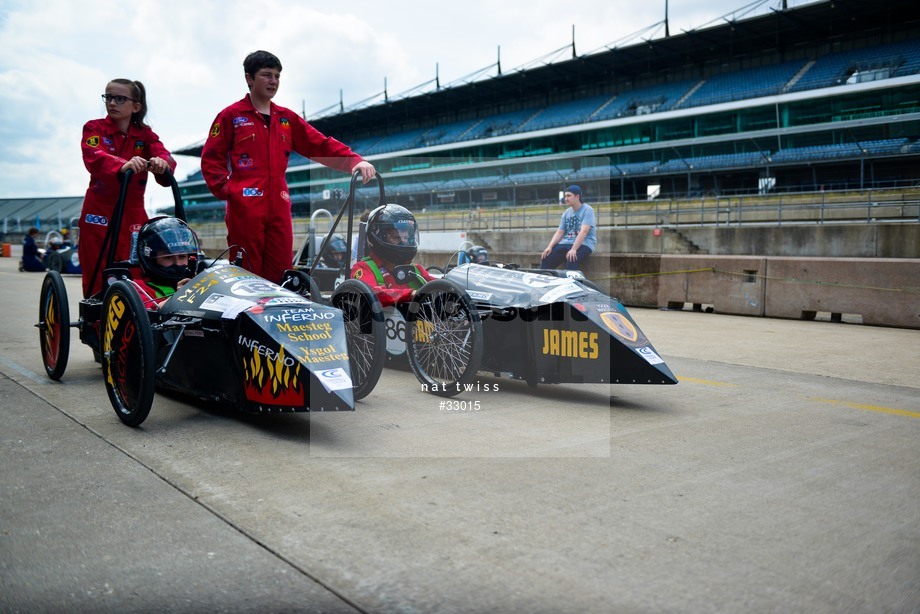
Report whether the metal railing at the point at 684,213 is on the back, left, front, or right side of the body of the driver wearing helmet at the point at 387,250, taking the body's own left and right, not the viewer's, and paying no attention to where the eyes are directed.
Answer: left

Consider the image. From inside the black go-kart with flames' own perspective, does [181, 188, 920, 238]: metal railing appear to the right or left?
on its left

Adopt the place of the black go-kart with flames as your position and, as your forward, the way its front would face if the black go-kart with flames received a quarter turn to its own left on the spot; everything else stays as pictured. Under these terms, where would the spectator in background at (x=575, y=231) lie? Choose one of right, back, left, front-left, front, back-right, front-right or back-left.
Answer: front

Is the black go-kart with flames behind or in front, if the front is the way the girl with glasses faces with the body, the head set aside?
in front

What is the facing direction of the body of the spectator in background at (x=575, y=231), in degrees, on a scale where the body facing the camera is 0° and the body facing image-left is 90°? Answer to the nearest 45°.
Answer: approximately 45°

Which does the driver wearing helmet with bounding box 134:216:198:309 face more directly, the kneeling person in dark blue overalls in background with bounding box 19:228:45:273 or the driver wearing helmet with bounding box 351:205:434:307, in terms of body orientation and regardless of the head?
the driver wearing helmet

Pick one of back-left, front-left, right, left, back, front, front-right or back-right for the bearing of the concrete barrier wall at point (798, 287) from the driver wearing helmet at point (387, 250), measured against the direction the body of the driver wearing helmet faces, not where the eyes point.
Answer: left

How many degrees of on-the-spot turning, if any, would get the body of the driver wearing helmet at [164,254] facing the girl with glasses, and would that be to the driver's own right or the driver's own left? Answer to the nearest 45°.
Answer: approximately 135° to the driver's own left

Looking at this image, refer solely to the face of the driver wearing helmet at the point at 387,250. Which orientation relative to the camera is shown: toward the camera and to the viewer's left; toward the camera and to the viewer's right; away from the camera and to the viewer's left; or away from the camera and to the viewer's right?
toward the camera and to the viewer's right

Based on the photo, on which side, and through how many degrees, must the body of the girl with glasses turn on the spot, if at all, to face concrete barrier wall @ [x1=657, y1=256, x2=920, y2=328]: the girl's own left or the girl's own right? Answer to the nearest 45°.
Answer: approximately 45° to the girl's own left

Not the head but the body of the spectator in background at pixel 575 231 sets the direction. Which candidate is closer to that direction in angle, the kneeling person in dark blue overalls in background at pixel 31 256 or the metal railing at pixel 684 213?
the kneeling person in dark blue overalls in background

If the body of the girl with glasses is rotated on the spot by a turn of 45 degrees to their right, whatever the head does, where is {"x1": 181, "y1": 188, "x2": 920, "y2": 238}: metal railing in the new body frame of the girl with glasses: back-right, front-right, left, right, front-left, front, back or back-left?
back-left

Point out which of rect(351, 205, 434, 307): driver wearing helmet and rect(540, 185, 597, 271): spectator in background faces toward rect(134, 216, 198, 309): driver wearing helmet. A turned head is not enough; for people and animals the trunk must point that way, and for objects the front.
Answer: the spectator in background

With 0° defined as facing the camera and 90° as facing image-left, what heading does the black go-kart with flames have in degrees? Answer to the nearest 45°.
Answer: approximately 315°

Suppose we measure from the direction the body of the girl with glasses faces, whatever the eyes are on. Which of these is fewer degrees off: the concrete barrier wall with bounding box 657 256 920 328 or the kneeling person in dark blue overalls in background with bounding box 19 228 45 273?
the concrete barrier wall

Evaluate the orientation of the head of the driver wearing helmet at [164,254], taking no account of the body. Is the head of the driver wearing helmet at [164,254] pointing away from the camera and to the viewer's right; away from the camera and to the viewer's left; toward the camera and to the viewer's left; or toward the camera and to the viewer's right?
toward the camera and to the viewer's right
